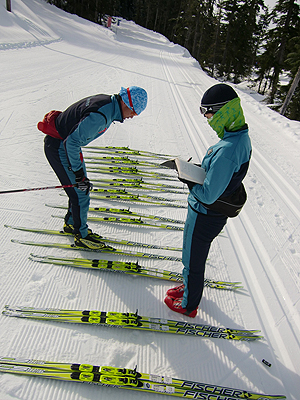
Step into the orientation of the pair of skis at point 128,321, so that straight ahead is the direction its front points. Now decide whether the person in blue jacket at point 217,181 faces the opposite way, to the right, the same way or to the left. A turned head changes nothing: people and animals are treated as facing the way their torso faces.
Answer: the opposite way

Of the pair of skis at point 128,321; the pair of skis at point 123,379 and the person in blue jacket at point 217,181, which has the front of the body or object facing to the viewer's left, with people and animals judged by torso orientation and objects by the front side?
the person in blue jacket

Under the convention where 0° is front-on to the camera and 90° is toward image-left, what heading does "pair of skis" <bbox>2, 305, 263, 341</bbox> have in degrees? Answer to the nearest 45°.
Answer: approximately 270°

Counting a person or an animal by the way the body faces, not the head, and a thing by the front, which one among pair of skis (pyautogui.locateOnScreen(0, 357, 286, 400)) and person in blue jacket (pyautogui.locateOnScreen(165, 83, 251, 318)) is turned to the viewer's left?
the person in blue jacket

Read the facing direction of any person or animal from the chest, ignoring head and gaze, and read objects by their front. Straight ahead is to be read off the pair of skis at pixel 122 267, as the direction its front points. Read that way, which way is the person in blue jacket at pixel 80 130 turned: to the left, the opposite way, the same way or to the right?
the same way

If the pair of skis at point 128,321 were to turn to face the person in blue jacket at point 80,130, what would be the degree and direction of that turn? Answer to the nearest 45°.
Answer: approximately 135° to its left

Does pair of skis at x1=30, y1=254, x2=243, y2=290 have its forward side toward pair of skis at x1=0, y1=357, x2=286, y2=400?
no

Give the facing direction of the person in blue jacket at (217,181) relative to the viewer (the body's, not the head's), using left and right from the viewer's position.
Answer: facing to the left of the viewer

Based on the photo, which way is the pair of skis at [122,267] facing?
to the viewer's right

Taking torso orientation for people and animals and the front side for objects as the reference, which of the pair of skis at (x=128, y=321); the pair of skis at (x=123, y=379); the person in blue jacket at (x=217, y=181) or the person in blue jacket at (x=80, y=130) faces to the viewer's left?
the person in blue jacket at (x=217, y=181)

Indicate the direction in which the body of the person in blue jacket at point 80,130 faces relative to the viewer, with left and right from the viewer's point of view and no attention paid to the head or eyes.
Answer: facing to the right of the viewer

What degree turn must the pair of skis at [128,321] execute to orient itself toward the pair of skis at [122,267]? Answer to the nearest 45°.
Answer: approximately 90° to its left

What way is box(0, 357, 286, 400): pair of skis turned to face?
to the viewer's right

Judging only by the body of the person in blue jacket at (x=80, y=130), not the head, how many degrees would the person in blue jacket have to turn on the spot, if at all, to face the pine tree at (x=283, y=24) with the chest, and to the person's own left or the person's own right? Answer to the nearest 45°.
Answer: approximately 45° to the person's own left

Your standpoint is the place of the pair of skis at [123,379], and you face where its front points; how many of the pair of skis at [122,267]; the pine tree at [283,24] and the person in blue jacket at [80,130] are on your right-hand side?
0

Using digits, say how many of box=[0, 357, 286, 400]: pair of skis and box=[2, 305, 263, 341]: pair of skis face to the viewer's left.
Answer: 0

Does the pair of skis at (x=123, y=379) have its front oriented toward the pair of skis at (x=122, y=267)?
no

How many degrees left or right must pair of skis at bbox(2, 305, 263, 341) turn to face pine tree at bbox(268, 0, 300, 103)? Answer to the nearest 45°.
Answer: approximately 90° to its left

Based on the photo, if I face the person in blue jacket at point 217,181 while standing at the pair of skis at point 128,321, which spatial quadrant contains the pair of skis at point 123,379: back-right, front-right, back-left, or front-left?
back-right

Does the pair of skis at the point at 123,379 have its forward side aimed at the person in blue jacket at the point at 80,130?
no

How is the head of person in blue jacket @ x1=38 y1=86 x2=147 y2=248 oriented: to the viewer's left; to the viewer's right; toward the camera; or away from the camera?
to the viewer's right
